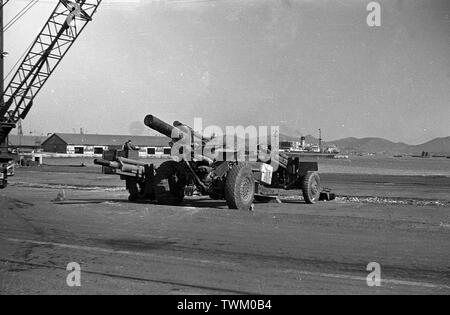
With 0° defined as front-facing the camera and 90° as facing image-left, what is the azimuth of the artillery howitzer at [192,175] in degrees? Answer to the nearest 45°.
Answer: approximately 45°
